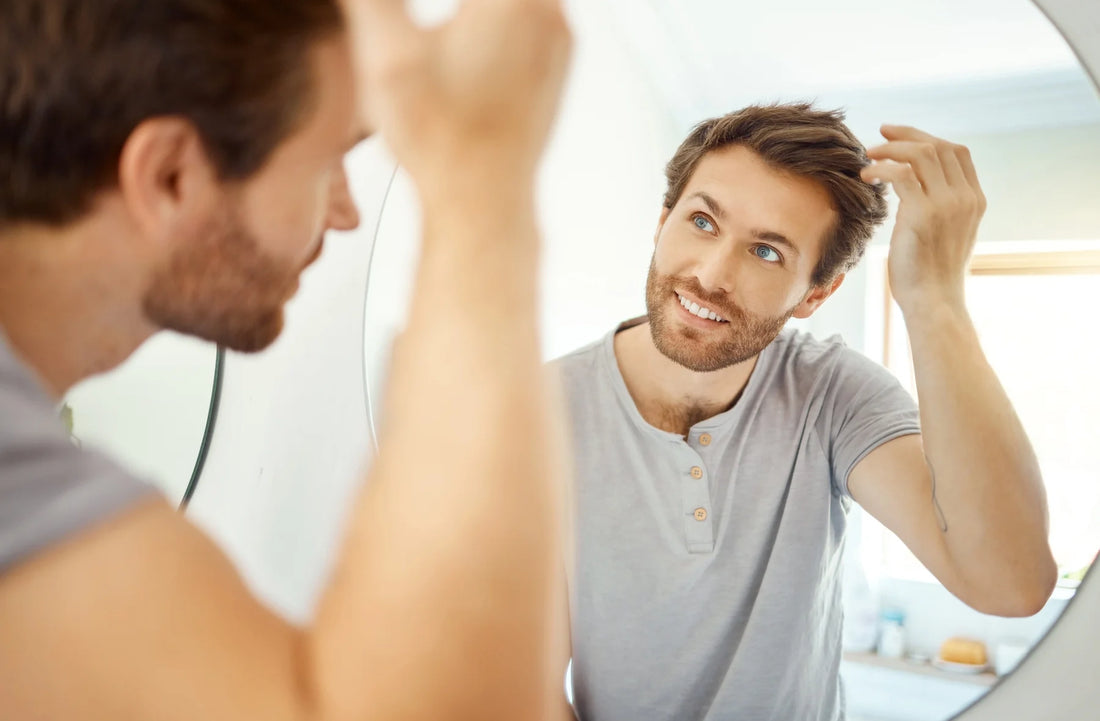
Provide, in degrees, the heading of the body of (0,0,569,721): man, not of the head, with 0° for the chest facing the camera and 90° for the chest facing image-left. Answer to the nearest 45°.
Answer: approximately 225°

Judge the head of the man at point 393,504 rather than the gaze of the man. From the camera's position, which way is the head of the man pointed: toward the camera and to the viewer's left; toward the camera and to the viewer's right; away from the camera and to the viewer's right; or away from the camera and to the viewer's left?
away from the camera and to the viewer's right
